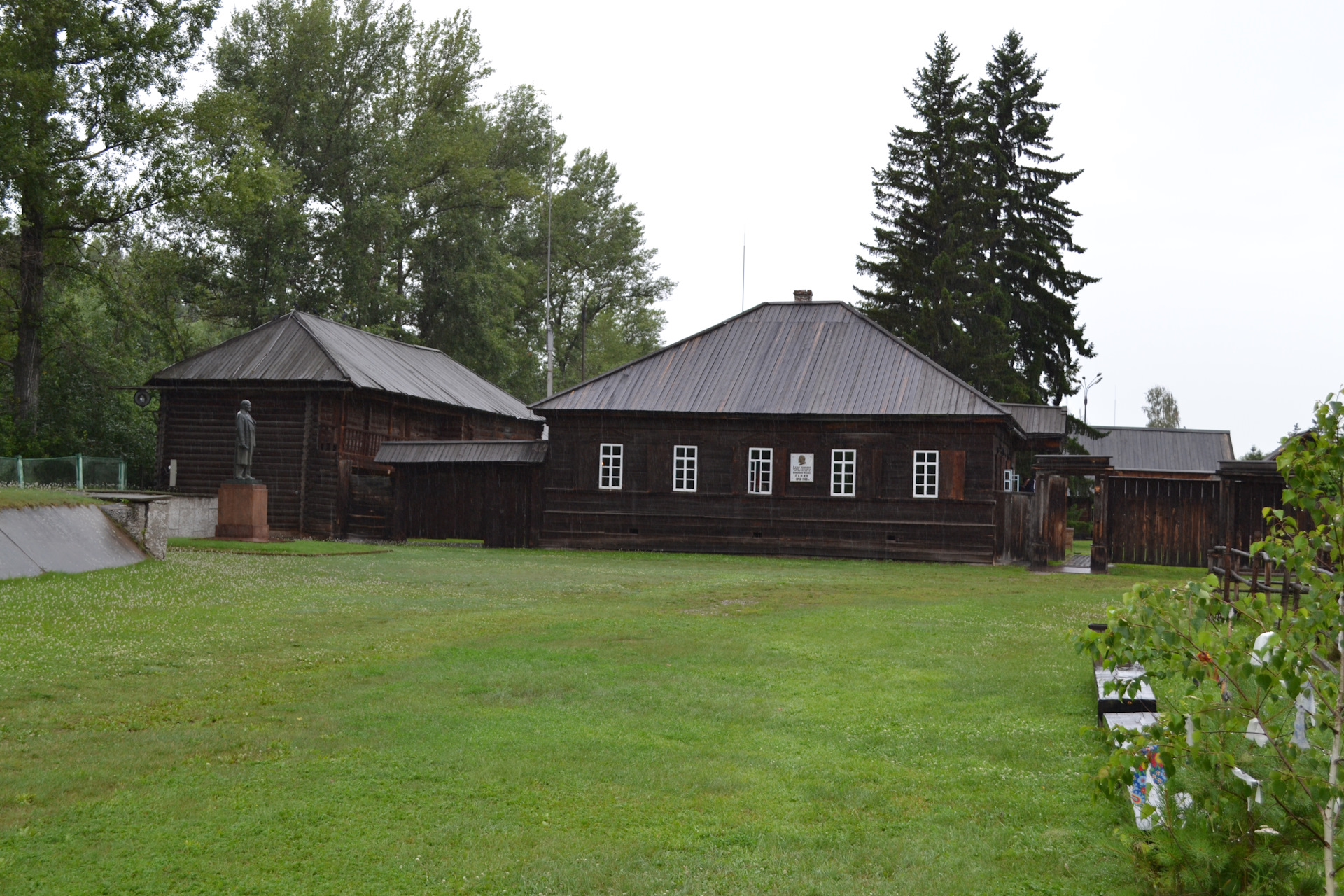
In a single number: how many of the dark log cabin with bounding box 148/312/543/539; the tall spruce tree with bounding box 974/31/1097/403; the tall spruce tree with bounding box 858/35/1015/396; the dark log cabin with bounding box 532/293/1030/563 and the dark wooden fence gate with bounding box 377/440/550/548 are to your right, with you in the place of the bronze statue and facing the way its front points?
0

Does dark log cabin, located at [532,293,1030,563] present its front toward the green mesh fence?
no

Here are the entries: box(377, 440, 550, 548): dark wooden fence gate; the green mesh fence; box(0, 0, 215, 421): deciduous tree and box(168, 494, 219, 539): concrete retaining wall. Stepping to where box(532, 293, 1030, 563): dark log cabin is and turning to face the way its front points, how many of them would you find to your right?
4

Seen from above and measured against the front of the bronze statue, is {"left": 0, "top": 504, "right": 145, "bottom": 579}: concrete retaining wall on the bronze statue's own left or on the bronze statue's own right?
on the bronze statue's own right

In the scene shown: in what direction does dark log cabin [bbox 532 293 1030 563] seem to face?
toward the camera

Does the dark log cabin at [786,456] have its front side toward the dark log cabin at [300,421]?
no

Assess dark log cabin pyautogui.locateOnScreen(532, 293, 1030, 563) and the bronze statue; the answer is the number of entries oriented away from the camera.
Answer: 0

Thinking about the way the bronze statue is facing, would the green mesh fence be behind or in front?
behind

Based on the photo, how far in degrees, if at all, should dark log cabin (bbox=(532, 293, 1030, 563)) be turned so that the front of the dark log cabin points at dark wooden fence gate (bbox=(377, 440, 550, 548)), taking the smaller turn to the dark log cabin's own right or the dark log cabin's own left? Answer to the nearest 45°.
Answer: approximately 90° to the dark log cabin's own right

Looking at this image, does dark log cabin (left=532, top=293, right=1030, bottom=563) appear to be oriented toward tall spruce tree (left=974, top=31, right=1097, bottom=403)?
no

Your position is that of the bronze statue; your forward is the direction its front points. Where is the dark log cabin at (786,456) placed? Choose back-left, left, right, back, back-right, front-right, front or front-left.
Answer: front-left

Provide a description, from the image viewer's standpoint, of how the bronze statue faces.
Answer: facing the viewer and to the right of the viewer

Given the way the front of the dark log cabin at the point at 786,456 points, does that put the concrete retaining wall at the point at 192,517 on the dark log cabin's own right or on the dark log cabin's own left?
on the dark log cabin's own right
